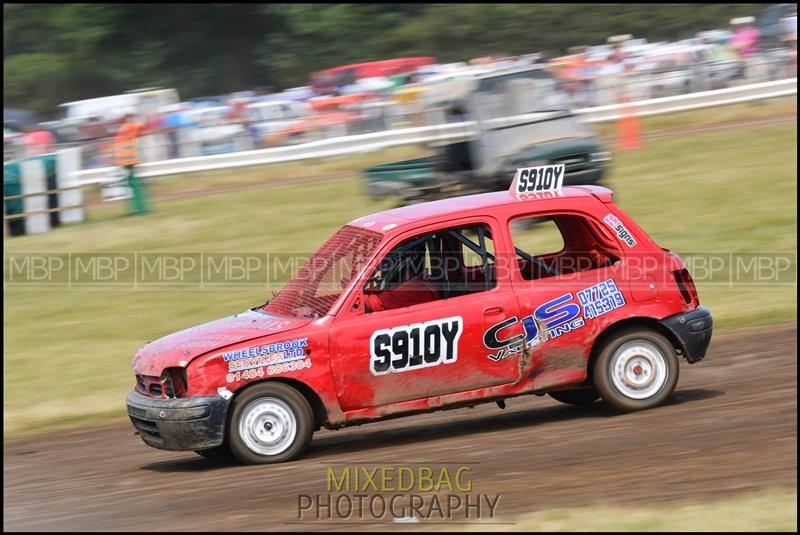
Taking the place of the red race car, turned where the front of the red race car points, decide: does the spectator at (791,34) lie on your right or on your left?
on your right

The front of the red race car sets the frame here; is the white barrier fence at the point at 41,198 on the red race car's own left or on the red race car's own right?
on the red race car's own right

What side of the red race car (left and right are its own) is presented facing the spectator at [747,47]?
right

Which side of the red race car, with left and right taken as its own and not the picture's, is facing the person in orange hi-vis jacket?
right

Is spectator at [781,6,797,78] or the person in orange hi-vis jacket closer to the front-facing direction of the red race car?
the person in orange hi-vis jacket

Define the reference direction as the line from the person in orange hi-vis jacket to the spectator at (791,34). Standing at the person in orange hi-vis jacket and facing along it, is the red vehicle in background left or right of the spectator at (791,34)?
left

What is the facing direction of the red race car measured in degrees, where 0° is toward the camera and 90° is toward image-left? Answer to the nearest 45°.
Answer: approximately 90°
